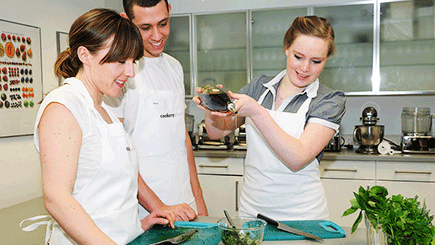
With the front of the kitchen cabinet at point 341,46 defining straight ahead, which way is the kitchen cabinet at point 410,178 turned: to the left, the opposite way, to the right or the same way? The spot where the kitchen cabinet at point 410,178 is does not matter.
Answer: the same way

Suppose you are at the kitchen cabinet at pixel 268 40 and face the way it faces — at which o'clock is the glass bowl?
The glass bowl is roughly at 12 o'clock from the kitchen cabinet.

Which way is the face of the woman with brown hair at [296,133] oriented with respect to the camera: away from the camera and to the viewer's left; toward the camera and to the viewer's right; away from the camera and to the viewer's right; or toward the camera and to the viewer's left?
toward the camera and to the viewer's left

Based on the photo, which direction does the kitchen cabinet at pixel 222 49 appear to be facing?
toward the camera

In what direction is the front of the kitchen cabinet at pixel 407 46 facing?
toward the camera

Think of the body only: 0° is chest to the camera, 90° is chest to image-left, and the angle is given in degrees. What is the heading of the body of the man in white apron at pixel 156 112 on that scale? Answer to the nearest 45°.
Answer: approximately 315°

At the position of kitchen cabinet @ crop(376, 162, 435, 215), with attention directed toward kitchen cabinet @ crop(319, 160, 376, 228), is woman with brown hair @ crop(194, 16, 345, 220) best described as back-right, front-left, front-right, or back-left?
front-left

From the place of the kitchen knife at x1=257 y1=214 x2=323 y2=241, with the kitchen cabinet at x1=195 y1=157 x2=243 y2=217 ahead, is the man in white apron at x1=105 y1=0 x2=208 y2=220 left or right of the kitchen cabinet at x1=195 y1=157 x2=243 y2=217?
left

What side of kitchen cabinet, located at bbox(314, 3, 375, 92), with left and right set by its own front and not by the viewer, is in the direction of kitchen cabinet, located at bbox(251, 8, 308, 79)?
right

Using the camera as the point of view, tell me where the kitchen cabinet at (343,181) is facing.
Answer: facing the viewer

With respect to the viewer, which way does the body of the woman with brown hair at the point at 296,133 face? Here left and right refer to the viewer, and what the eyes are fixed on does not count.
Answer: facing the viewer and to the left of the viewer

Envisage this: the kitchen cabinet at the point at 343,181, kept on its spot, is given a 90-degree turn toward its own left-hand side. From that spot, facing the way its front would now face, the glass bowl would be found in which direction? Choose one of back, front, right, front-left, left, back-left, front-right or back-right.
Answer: right
